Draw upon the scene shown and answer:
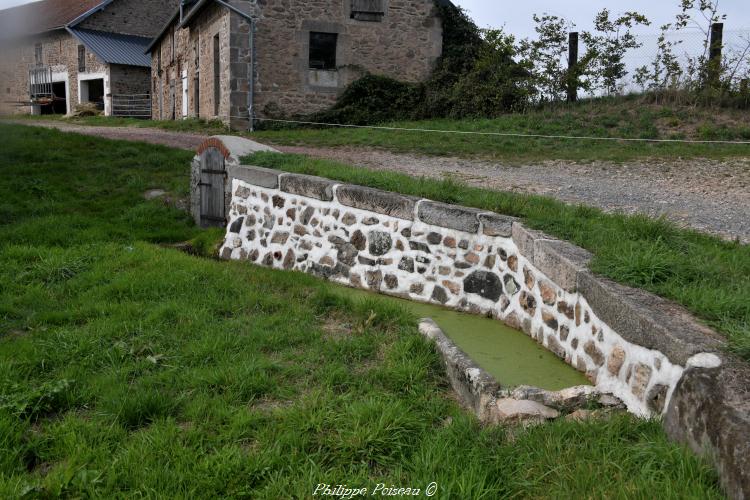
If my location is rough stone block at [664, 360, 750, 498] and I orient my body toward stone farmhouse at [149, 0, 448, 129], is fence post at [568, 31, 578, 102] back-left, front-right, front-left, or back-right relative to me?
front-right

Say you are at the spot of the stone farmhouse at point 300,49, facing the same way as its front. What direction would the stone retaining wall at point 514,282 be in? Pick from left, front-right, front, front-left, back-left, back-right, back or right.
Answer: left

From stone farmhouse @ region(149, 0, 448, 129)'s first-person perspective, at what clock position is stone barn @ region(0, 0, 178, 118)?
stone barn @ region(0, 0, 178, 118) is roughly at 2 o'clock from stone farmhouse @ region(149, 0, 448, 129).

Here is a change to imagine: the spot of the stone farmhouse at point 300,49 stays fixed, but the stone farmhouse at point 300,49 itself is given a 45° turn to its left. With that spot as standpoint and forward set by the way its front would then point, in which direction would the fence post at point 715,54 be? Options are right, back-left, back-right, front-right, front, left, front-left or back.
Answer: left

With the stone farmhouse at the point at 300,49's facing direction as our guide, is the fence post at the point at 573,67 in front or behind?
behind

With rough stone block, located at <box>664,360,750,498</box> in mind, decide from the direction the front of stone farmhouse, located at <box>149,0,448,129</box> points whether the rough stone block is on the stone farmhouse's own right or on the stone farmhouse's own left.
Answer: on the stone farmhouse's own left
